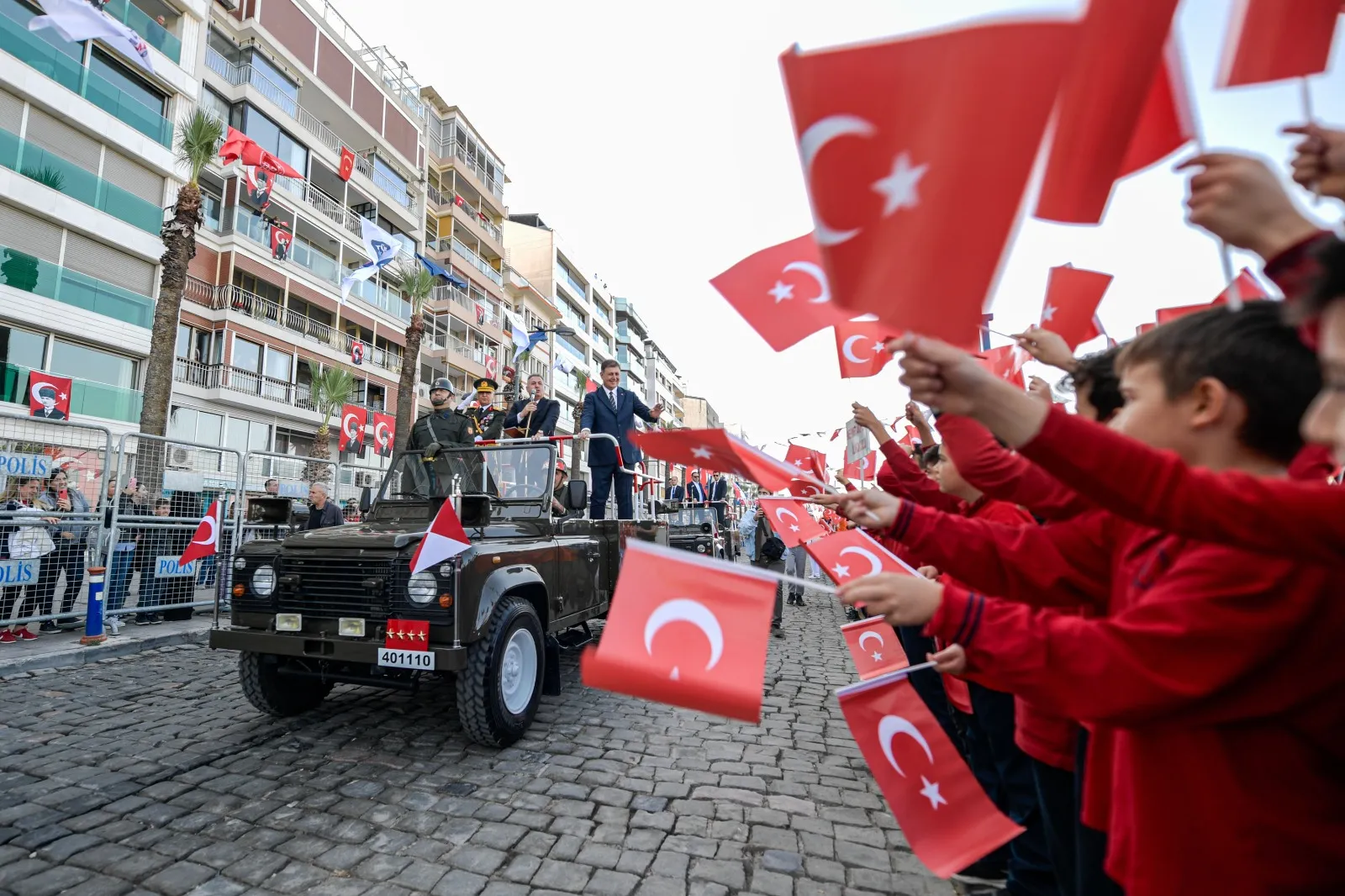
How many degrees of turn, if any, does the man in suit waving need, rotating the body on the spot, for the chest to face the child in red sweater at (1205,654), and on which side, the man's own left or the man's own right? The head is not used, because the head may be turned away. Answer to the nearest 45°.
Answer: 0° — they already face them

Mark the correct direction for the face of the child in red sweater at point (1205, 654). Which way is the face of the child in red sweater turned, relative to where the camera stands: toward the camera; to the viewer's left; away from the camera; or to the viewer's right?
to the viewer's left

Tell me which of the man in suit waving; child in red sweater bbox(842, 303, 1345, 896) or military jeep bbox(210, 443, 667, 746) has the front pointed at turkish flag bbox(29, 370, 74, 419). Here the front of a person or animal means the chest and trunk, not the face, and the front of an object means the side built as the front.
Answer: the child in red sweater

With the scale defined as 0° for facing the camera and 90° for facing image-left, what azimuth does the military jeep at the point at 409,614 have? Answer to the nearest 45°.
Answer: approximately 45°

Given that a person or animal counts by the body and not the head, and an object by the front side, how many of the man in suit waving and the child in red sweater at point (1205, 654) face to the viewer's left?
1

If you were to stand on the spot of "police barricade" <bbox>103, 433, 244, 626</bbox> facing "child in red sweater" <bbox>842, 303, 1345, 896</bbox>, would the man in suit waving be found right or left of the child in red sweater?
left

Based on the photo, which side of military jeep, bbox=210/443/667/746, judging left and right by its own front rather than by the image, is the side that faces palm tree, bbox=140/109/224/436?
right

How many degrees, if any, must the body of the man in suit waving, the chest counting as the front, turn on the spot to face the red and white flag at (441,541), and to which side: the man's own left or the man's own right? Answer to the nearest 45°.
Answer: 0° — they already face it

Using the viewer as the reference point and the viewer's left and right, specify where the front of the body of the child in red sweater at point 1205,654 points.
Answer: facing to the left of the viewer

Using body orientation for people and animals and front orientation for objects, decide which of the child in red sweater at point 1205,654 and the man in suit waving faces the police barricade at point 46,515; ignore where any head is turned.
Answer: the child in red sweater

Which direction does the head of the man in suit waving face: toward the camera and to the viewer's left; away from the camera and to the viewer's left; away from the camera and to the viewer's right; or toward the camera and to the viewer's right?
toward the camera and to the viewer's right

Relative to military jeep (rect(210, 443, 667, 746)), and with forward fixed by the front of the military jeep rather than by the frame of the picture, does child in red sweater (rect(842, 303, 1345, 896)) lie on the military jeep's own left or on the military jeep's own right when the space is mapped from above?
on the military jeep's own left
